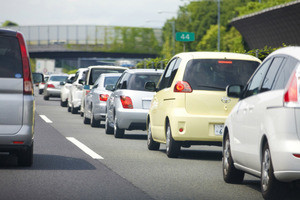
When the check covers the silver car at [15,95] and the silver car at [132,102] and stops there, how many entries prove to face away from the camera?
2

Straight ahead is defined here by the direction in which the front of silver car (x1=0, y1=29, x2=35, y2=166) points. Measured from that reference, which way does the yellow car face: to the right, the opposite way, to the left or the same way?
the same way

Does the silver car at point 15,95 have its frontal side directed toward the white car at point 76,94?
yes

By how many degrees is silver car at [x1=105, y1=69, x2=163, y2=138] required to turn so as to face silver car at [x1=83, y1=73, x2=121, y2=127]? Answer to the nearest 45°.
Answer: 0° — it already faces it

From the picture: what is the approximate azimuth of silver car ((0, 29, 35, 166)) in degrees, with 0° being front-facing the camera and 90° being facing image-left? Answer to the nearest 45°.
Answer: approximately 180°

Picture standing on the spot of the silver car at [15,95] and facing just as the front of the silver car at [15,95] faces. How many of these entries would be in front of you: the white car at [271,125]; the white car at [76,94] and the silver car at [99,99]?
2

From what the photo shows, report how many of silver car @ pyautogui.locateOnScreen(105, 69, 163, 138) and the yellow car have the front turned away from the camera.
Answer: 2

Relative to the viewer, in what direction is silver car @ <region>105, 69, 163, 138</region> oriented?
away from the camera

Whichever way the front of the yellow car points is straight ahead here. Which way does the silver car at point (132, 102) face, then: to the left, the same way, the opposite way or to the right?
the same way

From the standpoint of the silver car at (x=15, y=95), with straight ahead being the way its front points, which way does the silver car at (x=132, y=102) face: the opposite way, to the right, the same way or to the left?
the same way

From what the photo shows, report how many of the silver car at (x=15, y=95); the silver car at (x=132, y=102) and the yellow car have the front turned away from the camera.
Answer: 3

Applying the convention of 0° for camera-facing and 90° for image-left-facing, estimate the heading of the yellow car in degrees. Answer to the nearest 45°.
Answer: approximately 180°

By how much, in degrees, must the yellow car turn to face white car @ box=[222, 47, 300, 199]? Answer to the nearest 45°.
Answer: approximately 180°
